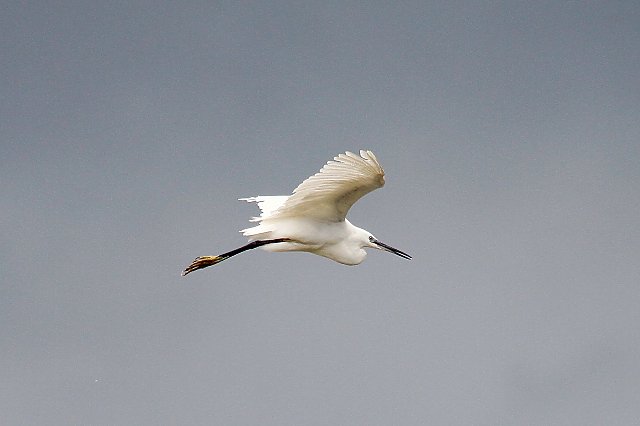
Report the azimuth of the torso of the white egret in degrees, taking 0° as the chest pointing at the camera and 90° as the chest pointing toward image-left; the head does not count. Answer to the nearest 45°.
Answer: approximately 270°
